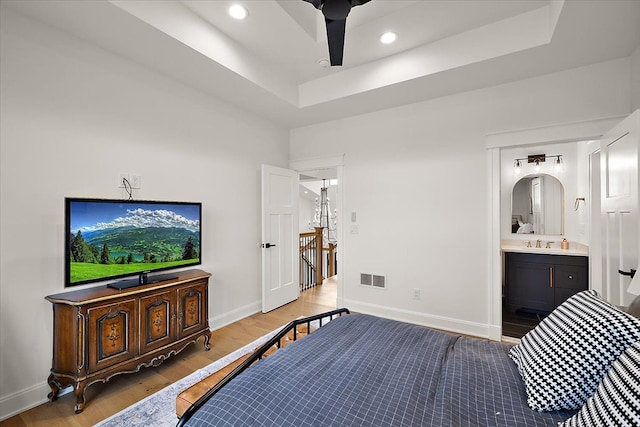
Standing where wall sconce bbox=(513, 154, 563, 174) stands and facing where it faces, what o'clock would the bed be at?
The bed is roughly at 12 o'clock from the wall sconce.

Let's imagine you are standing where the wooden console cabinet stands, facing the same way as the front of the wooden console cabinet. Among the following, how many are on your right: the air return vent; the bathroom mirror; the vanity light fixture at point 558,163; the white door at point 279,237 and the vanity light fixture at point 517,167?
0

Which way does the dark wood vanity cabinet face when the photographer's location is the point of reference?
facing the viewer

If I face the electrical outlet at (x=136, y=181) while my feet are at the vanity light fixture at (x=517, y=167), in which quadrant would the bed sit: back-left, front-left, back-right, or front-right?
front-left

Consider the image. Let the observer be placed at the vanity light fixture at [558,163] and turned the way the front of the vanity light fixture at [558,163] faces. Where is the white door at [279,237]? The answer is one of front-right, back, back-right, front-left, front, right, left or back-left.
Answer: front-right

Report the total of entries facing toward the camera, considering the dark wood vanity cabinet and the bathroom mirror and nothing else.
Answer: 2

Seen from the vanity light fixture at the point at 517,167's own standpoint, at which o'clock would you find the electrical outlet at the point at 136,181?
The electrical outlet is roughly at 1 o'clock from the vanity light fixture.

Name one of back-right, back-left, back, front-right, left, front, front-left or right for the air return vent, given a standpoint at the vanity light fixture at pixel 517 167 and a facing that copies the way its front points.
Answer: front-right

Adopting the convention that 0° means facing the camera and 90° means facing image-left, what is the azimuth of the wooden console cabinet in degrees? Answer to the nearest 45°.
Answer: approximately 315°

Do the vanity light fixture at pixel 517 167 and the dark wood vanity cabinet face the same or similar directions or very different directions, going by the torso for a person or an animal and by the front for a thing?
same or similar directions

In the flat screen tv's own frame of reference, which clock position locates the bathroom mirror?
The bathroom mirror is roughly at 11 o'clock from the flat screen tv.

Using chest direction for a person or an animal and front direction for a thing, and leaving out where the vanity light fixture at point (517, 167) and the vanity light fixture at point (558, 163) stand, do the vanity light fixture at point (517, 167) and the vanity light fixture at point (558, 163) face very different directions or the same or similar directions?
same or similar directions

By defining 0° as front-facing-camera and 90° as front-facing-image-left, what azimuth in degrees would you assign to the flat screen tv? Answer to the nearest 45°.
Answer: approximately 315°

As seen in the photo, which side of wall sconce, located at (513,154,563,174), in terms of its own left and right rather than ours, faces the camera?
front

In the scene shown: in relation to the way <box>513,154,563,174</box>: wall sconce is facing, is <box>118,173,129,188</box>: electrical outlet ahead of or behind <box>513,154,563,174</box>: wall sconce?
ahead

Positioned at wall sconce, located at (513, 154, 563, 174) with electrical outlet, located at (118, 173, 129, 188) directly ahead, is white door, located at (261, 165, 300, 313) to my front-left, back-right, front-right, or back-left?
front-right

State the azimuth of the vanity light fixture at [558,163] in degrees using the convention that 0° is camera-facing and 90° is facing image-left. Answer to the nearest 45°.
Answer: approximately 0°
